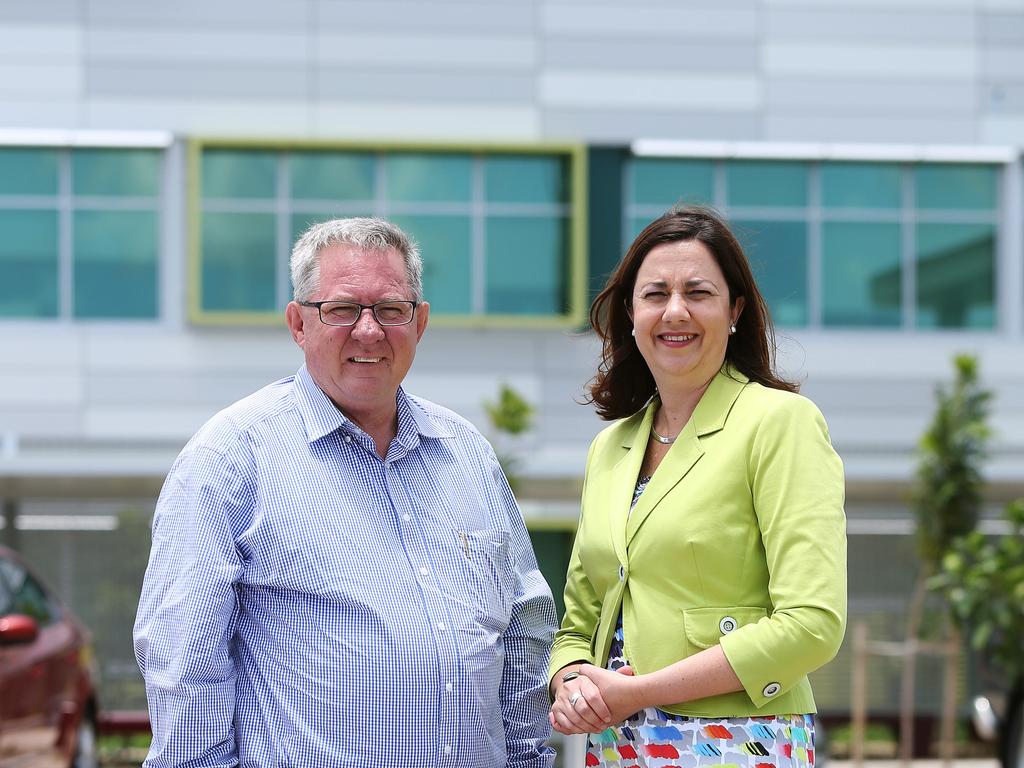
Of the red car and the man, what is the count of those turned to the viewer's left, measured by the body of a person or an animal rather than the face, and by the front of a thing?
0

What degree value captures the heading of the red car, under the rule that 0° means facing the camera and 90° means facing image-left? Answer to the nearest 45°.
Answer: approximately 315°

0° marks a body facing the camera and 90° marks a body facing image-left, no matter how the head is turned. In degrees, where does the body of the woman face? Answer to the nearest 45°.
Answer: approximately 45°

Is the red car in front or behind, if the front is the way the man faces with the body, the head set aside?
behind

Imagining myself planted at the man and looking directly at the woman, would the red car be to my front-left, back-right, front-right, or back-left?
back-left

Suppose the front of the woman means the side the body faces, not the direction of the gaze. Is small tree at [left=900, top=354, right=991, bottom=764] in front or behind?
behind

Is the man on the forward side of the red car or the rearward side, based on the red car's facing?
on the forward side
